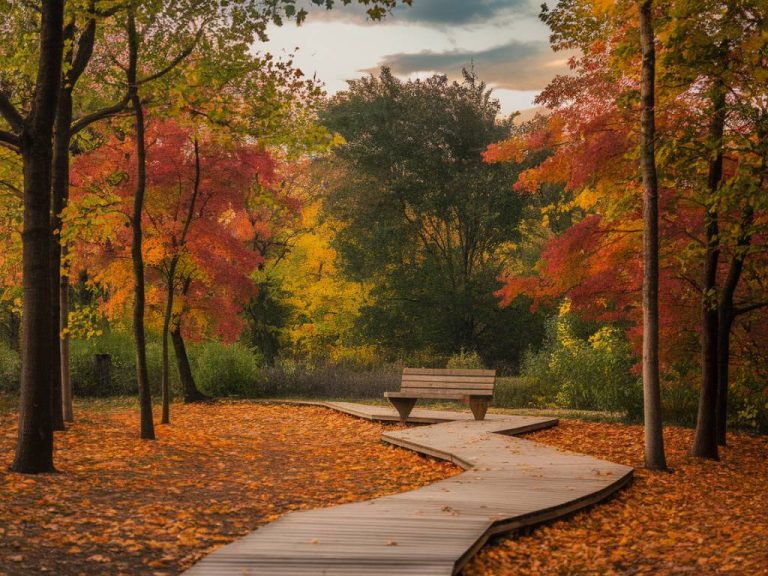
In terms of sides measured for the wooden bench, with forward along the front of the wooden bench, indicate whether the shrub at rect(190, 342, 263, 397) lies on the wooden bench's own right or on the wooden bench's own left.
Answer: on the wooden bench's own right

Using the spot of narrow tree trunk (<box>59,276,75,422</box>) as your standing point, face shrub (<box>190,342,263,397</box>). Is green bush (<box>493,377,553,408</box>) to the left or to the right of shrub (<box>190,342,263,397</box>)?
right

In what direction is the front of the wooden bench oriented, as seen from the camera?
facing the viewer and to the left of the viewer

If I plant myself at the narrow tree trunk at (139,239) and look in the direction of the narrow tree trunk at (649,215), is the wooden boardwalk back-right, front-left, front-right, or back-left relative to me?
front-right

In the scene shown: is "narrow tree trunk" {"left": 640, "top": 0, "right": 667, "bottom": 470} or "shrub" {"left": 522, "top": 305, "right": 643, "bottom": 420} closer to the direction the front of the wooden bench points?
the narrow tree trunk

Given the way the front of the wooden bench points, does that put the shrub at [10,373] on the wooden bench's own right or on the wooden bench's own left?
on the wooden bench's own right

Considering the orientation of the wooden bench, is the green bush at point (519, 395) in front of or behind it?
behind

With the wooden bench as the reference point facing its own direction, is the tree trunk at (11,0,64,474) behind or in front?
in front

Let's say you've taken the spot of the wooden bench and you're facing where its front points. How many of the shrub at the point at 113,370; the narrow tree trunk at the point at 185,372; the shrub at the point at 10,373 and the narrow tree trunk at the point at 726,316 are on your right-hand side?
3

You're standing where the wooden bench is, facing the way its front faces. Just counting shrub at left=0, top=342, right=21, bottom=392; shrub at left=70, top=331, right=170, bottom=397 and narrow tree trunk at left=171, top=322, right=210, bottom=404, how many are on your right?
3

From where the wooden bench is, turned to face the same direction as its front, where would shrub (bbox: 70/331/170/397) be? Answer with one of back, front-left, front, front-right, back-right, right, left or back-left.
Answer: right

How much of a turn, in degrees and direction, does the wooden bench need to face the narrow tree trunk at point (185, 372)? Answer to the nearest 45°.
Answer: approximately 90° to its right
